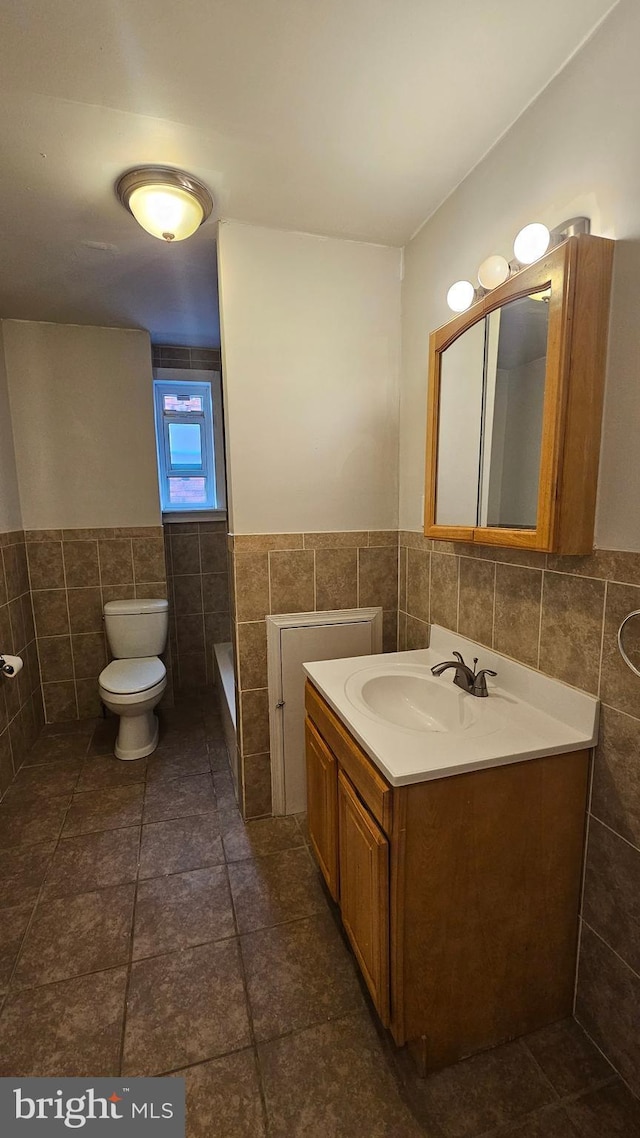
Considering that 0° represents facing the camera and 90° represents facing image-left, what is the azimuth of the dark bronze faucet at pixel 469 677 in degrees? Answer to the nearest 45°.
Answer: approximately 45°

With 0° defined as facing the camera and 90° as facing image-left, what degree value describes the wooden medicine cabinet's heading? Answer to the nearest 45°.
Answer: approximately 45°

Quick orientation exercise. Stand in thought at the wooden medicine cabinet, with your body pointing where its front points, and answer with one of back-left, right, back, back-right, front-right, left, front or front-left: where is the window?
right

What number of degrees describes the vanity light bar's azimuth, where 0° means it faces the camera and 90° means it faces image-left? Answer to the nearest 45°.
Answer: approximately 45°

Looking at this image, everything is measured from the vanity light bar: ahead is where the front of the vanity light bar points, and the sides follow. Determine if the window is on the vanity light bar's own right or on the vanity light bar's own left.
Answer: on the vanity light bar's own right

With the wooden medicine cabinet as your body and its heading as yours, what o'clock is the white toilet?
The white toilet is roughly at 2 o'clock from the wooden medicine cabinet.
